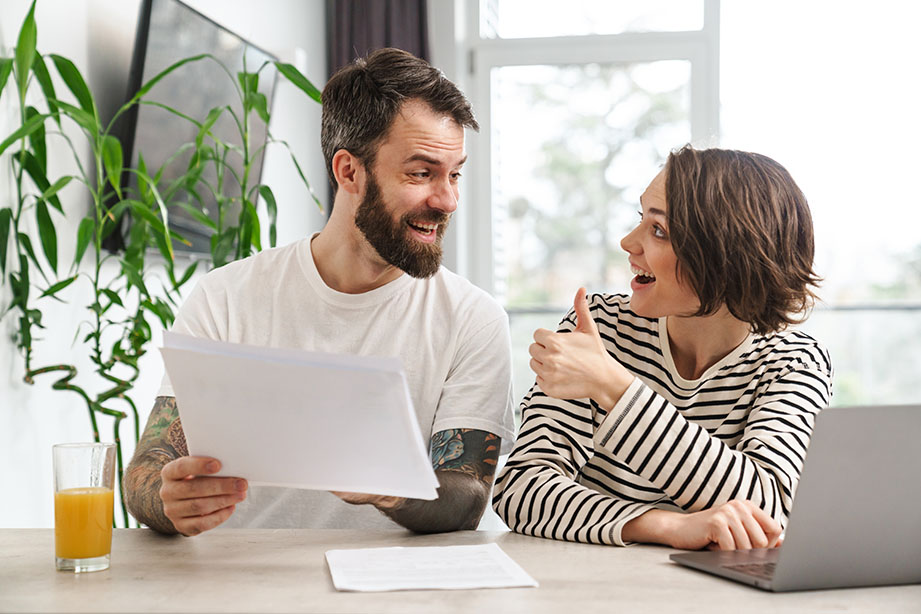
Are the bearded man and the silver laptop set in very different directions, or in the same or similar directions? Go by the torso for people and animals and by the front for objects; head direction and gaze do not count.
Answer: very different directions

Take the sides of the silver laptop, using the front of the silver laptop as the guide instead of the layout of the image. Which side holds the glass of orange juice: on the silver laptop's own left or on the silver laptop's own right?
on the silver laptop's own left

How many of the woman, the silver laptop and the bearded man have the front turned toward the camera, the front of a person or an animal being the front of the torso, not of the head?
2

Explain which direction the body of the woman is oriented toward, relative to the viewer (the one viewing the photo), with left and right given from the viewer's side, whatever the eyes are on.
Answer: facing the viewer

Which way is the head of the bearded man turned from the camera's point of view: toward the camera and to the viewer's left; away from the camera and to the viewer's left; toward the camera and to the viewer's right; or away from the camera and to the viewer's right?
toward the camera and to the viewer's right

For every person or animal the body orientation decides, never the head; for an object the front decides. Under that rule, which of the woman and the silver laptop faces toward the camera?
the woman

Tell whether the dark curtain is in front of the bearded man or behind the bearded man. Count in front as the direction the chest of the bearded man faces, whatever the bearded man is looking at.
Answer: behind

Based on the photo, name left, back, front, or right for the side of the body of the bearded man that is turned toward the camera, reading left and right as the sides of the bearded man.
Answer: front

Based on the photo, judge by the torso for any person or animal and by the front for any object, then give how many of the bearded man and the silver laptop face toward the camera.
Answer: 1

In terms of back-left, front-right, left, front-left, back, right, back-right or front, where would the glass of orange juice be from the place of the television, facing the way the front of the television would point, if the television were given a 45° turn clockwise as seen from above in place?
front

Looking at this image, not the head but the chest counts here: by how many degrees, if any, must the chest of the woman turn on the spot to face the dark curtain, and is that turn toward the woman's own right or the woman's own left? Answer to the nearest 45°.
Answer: approximately 135° to the woman's own right

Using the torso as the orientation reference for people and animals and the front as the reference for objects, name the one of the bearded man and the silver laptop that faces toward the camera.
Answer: the bearded man

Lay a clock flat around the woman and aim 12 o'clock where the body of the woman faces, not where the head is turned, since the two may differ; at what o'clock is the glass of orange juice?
The glass of orange juice is roughly at 2 o'clock from the woman.

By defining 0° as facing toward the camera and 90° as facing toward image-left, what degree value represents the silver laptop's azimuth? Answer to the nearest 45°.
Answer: approximately 135°

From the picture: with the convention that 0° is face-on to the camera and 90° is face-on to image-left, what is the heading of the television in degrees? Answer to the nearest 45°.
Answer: approximately 315°
